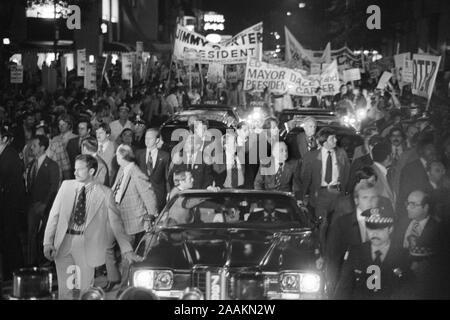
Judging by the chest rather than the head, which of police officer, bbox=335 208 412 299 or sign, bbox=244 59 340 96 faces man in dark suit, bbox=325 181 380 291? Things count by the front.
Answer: the sign

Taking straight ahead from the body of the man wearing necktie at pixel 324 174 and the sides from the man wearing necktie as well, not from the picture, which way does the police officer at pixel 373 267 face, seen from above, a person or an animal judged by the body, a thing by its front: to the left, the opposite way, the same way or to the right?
the same way

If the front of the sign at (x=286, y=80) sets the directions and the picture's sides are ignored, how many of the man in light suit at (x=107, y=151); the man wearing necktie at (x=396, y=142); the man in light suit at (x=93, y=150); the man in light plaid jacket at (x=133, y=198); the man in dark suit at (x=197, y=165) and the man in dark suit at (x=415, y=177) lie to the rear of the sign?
0

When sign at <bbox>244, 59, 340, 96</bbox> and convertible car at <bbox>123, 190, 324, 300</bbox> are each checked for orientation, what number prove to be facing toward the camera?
2

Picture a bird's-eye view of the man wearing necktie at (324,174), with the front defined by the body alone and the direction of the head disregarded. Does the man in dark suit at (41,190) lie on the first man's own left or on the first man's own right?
on the first man's own right

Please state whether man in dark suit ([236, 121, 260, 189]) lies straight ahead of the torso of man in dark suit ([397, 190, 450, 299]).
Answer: no

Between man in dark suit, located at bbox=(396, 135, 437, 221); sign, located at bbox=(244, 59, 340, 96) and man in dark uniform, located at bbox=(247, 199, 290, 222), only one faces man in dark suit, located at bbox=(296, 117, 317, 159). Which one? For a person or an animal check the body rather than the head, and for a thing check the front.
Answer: the sign

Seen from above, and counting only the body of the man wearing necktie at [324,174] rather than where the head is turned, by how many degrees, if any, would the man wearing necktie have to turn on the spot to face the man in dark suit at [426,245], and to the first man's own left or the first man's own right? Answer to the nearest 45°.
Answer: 0° — they already face them

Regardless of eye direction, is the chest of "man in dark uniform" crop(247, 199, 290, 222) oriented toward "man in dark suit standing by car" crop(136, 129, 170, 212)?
no

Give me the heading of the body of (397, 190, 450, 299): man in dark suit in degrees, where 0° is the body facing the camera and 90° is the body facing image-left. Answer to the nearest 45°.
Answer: approximately 45°

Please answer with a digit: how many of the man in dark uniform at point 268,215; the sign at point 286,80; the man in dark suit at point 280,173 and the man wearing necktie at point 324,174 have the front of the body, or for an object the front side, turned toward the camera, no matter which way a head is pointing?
4

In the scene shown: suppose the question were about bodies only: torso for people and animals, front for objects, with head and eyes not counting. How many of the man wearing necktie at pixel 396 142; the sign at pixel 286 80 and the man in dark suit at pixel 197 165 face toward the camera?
3

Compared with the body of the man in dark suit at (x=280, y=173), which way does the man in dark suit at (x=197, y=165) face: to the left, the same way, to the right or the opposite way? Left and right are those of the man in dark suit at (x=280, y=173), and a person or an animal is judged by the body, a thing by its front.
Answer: the same way

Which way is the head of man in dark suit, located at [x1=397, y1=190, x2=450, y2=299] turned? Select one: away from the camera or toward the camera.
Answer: toward the camera

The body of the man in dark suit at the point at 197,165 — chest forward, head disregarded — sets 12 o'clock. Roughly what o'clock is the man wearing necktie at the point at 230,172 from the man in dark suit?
The man wearing necktie is roughly at 8 o'clock from the man in dark suit.

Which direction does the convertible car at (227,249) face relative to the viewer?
toward the camera

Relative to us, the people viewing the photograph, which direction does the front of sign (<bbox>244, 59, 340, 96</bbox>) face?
facing the viewer
